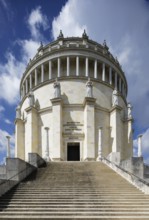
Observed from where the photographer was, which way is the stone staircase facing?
facing the viewer

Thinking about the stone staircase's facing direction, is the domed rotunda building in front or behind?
behind
